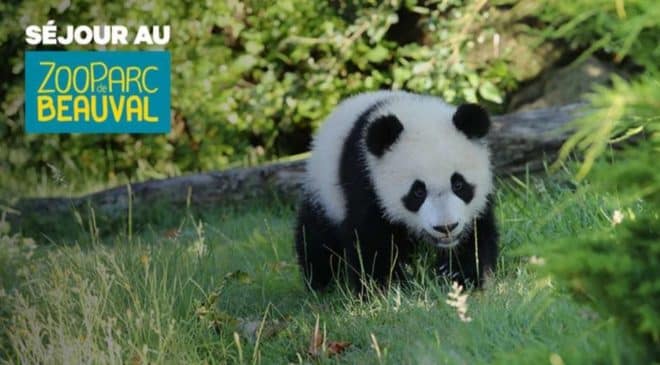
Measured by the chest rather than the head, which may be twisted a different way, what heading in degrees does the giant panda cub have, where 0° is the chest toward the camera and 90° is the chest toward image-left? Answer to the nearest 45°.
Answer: approximately 315°
